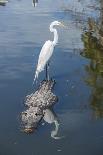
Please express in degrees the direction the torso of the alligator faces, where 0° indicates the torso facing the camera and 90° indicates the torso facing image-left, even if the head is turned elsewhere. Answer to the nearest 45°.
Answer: approximately 0°
